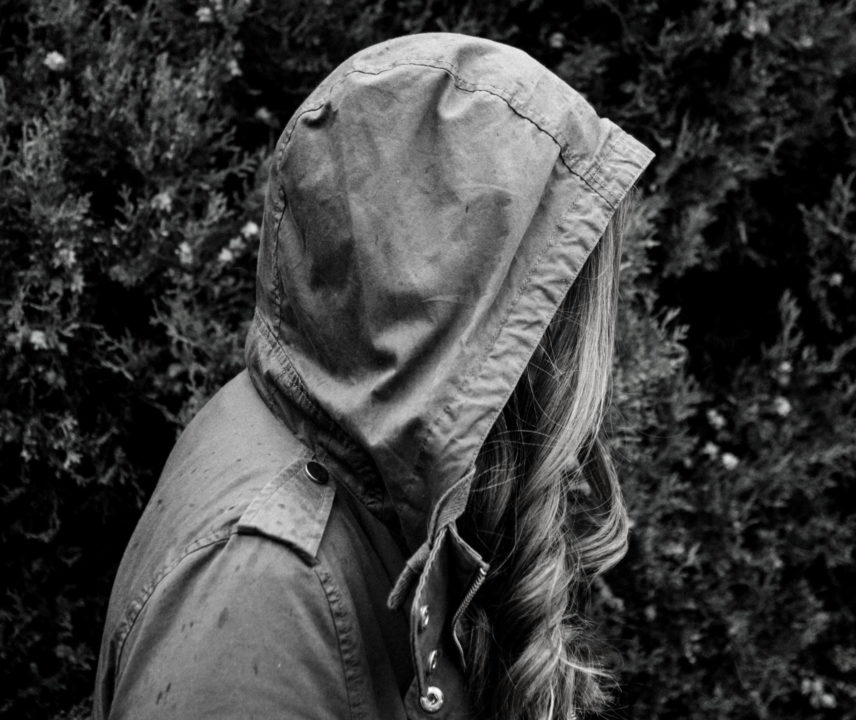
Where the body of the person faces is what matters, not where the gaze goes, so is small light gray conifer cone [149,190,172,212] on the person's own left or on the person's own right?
on the person's own left

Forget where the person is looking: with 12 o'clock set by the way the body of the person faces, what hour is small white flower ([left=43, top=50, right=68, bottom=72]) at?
The small white flower is roughly at 8 o'clock from the person.

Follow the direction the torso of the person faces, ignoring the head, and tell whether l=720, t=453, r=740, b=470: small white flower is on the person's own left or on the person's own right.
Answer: on the person's own left

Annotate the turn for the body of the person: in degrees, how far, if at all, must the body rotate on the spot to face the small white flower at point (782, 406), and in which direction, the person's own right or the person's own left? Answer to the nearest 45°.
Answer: approximately 45° to the person's own left

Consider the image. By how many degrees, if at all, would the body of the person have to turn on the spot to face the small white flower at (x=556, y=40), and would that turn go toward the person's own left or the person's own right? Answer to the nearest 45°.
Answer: approximately 90° to the person's own left

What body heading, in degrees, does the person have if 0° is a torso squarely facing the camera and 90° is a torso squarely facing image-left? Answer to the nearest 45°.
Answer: approximately 270°

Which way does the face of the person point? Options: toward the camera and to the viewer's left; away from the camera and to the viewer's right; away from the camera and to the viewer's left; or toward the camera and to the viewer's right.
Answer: away from the camera and to the viewer's right
